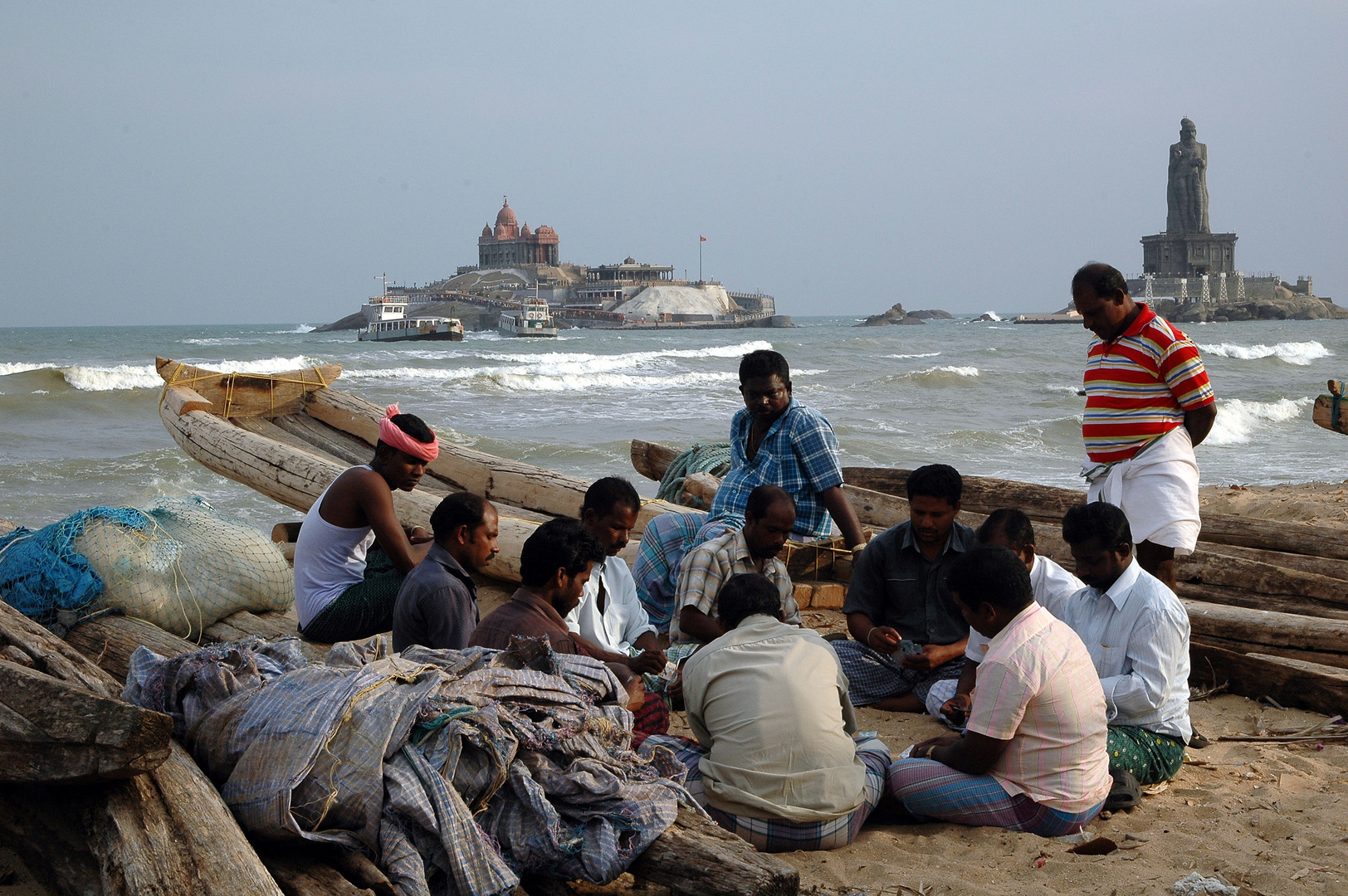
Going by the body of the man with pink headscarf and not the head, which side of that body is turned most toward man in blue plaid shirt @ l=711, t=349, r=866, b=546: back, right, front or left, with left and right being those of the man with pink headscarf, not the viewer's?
front

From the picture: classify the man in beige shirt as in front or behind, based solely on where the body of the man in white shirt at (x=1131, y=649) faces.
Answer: in front

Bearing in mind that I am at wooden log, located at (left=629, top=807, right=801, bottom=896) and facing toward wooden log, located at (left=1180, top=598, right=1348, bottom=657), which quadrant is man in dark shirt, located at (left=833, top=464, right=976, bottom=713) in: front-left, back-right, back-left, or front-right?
front-left

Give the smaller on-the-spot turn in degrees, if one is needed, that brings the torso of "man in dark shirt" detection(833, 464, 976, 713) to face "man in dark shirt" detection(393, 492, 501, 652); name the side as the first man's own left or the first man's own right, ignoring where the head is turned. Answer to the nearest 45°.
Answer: approximately 45° to the first man's own right

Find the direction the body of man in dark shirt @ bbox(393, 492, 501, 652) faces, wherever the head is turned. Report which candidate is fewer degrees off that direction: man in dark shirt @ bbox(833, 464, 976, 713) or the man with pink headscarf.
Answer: the man in dark shirt

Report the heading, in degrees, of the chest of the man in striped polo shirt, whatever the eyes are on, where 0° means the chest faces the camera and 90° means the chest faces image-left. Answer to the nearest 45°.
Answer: approximately 45°

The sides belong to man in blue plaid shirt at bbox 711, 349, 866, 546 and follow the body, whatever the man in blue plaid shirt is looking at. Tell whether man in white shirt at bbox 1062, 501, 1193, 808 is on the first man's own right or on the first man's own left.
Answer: on the first man's own left

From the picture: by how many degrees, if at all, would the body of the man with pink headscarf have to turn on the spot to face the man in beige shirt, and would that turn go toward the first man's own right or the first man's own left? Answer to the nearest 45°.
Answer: approximately 45° to the first man's own right

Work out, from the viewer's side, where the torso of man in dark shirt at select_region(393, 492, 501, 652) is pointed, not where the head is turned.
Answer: to the viewer's right

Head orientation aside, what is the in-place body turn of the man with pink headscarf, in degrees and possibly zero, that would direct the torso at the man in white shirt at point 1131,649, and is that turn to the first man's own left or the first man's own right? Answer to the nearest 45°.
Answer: approximately 45° to the first man's own right

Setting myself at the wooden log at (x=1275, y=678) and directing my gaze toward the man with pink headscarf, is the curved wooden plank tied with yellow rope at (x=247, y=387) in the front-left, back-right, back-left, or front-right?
front-right

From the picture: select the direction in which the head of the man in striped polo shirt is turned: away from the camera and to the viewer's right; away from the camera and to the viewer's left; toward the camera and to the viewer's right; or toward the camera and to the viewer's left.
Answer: toward the camera and to the viewer's left

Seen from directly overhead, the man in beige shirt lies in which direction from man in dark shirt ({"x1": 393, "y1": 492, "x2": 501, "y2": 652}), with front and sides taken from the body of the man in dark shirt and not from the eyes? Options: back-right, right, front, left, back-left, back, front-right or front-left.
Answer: front-right

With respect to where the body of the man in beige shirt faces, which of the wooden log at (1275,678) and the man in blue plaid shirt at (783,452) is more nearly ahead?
the man in blue plaid shirt

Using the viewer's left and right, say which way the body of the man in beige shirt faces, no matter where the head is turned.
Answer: facing away from the viewer
